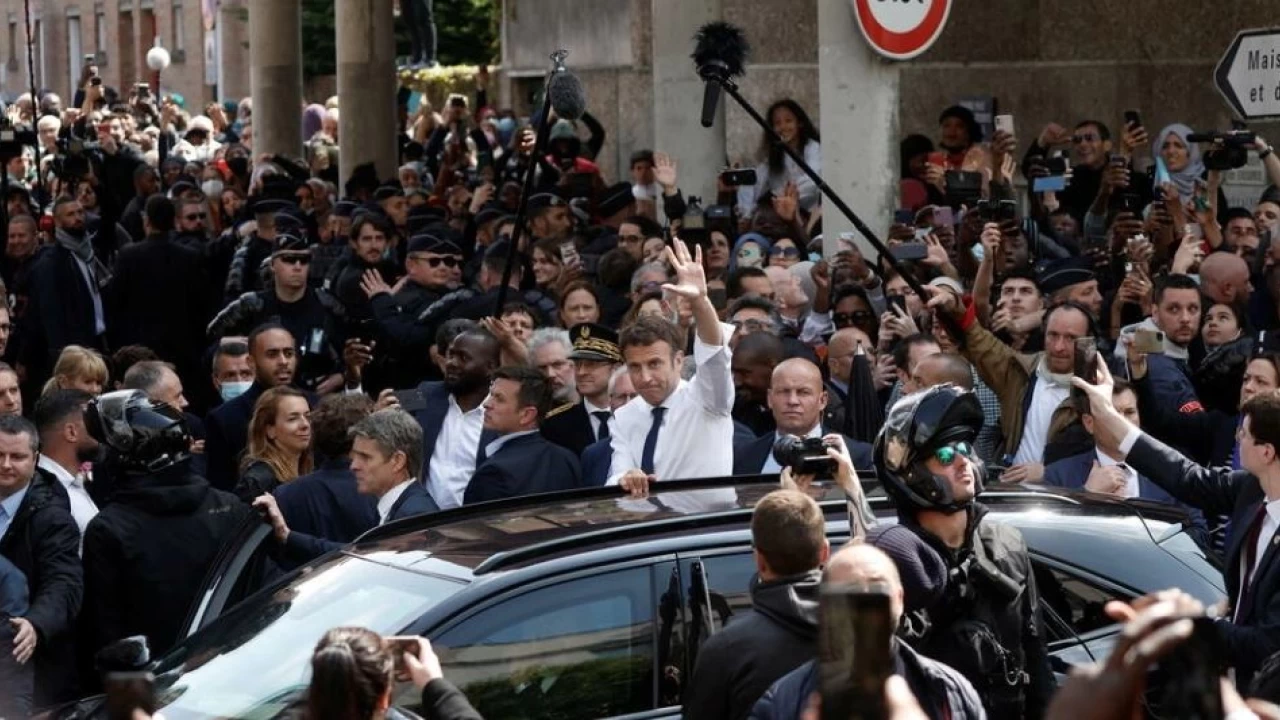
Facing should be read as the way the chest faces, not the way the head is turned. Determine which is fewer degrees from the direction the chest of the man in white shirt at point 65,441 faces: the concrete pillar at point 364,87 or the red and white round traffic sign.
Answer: the red and white round traffic sign

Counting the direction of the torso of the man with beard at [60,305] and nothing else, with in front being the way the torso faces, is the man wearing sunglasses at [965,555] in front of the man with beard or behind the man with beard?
in front

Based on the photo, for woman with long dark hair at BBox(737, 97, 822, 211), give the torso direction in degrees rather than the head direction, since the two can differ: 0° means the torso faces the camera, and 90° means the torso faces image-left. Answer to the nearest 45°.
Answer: approximately 45°

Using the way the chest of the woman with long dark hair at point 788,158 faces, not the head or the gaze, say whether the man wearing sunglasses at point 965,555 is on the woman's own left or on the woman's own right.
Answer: on the woman's own left

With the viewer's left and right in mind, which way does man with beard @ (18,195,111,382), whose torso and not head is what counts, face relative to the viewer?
facing the viewer and to the right of the viewer

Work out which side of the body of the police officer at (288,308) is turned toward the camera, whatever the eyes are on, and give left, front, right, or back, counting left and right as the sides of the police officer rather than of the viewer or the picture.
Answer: front

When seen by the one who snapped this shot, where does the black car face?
facing the viewer and to the left of the viewer

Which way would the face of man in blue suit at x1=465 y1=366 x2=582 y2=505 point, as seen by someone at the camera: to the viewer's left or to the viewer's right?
to the viewer's left

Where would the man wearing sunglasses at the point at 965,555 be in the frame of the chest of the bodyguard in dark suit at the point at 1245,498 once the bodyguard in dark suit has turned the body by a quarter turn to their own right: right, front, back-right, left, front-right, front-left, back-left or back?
left
